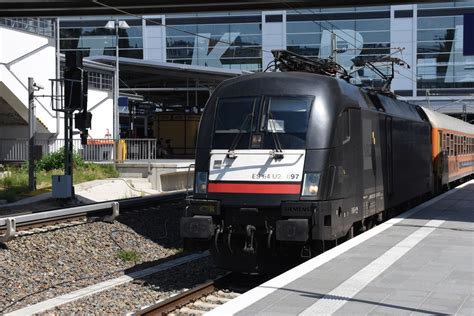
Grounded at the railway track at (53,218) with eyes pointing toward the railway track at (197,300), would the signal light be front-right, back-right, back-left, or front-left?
back-left

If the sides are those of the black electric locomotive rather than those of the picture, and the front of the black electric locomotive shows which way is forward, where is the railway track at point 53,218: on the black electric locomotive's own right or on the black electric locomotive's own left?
on the black electric locomotive's own right

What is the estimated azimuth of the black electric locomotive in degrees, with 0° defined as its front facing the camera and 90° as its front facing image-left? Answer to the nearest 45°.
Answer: approximately 45°

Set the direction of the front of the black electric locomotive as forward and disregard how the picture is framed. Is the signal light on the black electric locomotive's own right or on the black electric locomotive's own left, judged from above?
on the black electric locomotive's own right

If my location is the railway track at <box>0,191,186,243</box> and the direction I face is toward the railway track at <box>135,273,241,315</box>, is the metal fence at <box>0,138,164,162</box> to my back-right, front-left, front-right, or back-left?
back-left

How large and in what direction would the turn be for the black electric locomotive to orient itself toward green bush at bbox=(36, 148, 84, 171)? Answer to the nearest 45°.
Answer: approximately 90° to its right

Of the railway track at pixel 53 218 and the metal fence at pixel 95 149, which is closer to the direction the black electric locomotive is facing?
the railway track
